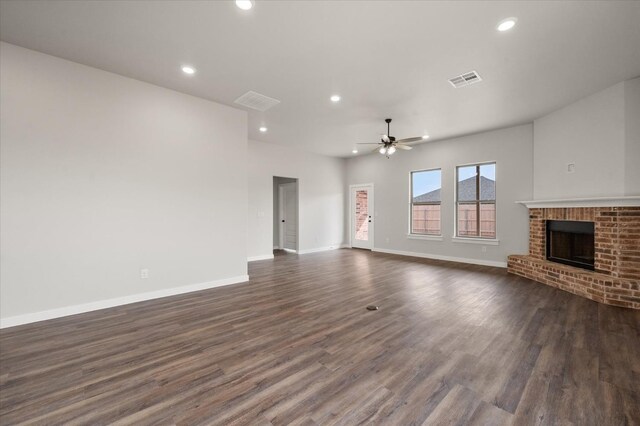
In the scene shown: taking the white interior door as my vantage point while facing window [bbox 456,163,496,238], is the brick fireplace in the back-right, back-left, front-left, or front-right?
front-right

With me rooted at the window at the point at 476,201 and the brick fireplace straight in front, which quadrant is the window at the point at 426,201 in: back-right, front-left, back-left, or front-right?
back-right

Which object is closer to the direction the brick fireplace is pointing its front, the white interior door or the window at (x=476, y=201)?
the white interior door

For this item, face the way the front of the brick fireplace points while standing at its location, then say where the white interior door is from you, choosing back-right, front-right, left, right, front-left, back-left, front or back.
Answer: front-right

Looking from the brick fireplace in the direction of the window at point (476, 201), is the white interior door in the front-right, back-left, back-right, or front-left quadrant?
front-left

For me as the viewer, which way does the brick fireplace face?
facing the viewer and to the left of the viewer

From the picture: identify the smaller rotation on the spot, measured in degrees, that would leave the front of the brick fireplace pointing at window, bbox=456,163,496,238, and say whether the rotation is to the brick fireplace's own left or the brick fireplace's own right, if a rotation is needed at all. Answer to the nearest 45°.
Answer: approximately 90° to the brick fireplace's own right

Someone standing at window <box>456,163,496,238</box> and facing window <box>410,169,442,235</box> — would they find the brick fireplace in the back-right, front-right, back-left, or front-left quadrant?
back-left

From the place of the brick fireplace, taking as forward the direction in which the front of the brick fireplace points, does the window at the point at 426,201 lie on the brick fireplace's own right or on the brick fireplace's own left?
on the brick fireplace's own right
